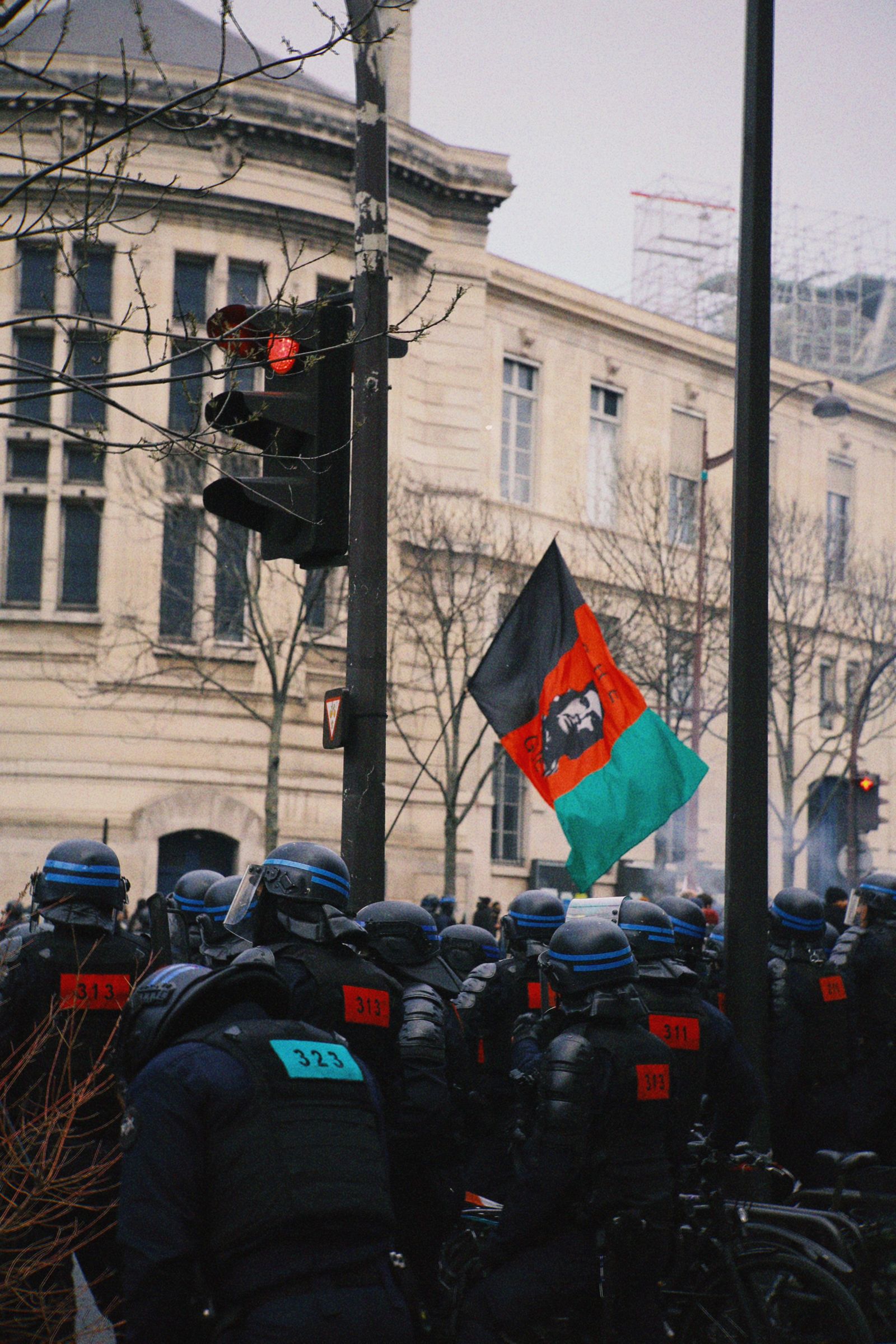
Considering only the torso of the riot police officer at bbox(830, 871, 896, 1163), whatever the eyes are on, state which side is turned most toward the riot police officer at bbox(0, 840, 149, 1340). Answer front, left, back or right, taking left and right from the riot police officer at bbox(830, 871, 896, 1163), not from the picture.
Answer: left

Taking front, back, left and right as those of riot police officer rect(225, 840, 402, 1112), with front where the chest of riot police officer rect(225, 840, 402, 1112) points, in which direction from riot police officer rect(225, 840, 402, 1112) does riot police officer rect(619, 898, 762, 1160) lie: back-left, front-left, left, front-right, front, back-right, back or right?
right

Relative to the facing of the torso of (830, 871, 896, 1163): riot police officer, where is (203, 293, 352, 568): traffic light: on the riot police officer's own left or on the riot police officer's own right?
on the riot police officer's own left

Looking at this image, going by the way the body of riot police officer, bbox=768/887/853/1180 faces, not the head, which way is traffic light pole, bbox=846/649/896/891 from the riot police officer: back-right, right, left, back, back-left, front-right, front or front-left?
front-right

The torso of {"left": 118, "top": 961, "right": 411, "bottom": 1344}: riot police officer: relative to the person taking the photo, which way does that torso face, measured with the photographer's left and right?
facing away from the viewer and to the left of the viewer

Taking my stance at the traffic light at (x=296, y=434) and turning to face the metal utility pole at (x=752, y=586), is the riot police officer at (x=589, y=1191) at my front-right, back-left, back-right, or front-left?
front-right

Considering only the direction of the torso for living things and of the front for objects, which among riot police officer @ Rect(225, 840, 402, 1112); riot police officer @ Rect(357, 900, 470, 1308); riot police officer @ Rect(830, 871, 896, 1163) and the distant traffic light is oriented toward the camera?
the distant traffic light

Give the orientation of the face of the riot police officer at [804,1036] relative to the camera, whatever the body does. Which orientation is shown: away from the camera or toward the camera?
away from the camera

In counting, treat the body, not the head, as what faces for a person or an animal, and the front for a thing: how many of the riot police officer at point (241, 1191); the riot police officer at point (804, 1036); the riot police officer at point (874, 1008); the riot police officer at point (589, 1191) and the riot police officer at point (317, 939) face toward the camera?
0

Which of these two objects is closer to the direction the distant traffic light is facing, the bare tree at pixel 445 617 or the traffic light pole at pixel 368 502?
the traffic light pole

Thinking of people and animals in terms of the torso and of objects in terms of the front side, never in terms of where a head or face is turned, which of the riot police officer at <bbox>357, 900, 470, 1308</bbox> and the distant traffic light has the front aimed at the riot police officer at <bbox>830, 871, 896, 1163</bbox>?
the distant traffic light

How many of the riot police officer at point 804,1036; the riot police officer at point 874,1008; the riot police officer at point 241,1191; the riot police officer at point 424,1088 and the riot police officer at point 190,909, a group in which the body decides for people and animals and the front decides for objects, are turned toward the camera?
0

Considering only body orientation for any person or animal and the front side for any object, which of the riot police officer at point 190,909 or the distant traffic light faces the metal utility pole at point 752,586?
the distant traffic light

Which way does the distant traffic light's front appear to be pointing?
toward the camera
